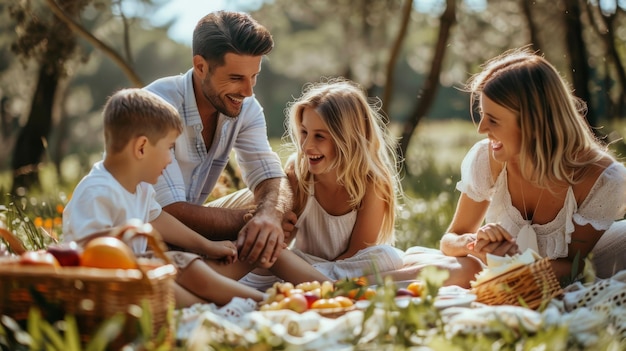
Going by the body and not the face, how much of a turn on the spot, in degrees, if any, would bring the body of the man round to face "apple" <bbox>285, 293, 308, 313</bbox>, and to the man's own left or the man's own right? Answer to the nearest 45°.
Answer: approximately 45° to the man's own right

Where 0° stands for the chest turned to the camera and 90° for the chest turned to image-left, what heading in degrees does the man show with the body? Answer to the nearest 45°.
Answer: approximately 315°

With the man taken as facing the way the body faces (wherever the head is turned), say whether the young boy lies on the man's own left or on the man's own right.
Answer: on the man's own right

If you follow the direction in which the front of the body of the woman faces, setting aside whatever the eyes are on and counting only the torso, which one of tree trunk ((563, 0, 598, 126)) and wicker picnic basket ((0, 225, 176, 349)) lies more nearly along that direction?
the wicker picnic basket

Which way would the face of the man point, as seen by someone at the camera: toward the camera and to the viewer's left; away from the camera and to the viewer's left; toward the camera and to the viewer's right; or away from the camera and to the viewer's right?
toward the camera and to the viewer's right

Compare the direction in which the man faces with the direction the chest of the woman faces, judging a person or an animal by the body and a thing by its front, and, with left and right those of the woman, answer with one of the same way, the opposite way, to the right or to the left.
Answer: to the left

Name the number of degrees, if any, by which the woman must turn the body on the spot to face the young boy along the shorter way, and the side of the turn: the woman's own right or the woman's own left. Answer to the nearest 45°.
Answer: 0° — they already face them

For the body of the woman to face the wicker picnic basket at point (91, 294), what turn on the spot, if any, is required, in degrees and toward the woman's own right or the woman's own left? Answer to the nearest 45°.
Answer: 0° — they already face it

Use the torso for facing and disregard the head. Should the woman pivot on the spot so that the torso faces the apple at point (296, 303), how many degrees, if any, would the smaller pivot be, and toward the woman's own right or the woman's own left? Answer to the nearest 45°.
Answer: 0° — they already face it

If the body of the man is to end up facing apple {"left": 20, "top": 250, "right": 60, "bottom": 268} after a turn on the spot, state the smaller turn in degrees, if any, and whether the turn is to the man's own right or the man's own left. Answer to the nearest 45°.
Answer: approximately 45° to the man's own right

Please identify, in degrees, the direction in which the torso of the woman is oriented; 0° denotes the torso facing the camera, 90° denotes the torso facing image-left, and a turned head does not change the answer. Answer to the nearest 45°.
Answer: approximately 45°

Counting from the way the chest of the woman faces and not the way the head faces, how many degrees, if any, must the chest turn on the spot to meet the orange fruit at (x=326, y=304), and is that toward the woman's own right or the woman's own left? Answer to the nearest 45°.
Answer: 0° — they already face it

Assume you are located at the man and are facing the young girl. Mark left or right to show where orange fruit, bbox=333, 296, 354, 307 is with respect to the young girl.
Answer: right
